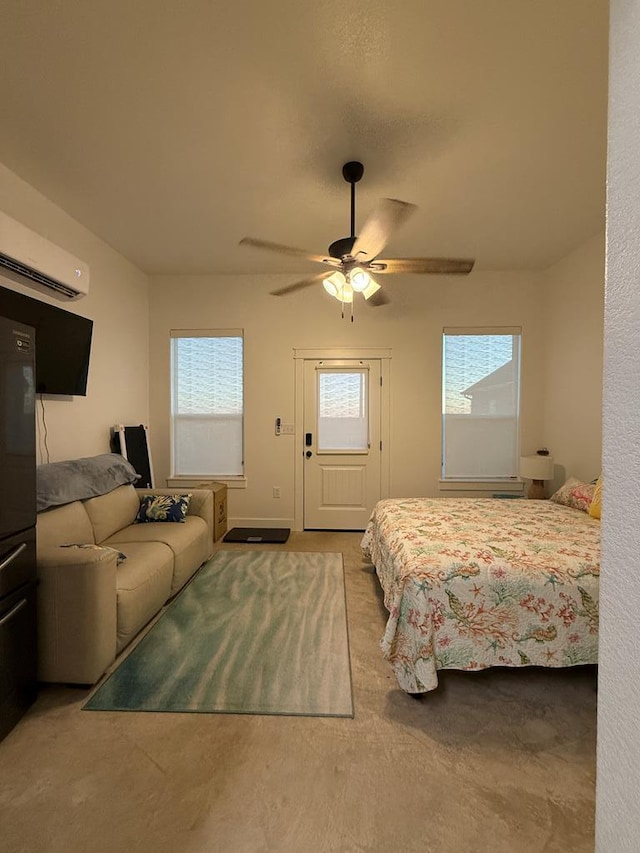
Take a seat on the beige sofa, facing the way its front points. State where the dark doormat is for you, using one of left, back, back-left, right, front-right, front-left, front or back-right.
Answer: left

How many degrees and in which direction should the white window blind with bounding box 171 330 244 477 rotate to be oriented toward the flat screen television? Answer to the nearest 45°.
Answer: approximately 45° to its right

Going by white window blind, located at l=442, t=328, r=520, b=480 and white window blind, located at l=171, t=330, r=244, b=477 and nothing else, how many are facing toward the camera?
2

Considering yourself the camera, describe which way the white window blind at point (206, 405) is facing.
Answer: facing the viewer

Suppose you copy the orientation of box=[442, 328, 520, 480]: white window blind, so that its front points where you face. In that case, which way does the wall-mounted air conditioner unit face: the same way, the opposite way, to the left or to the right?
to the left

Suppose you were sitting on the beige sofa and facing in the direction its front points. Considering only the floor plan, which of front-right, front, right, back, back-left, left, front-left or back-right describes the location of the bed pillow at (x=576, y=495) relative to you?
front-left

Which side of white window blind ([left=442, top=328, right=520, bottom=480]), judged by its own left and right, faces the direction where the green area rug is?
front

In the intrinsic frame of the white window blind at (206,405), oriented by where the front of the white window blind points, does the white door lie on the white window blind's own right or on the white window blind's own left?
on the white window blind's own left

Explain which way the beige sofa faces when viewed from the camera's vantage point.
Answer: facing the viewer and to the right of the viewer

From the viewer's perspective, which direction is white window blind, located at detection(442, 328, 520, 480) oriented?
toward the camera

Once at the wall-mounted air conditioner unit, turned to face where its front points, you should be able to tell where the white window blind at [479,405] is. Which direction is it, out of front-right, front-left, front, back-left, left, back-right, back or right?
front-left
